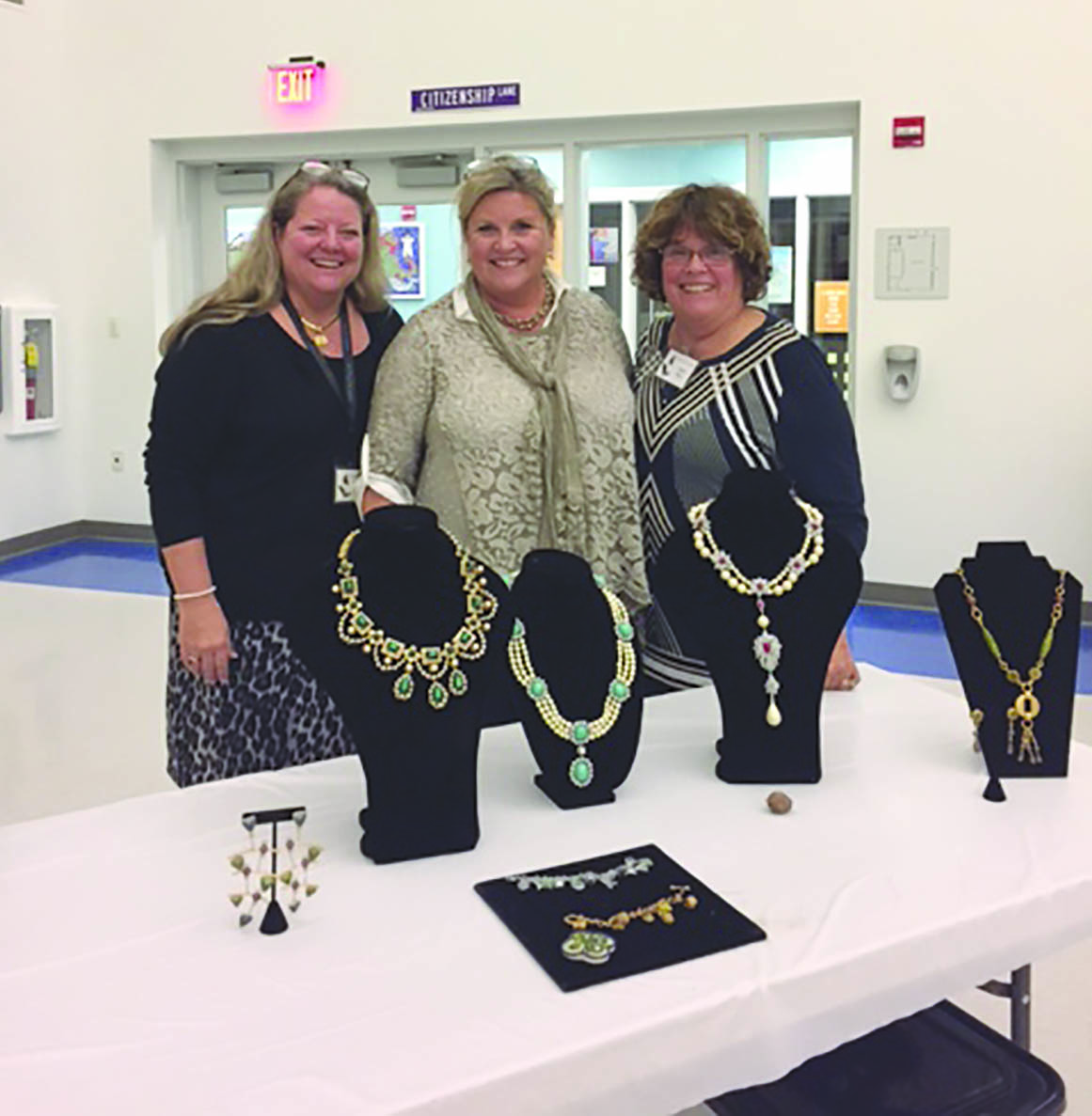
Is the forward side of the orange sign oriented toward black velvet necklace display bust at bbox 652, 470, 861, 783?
yes

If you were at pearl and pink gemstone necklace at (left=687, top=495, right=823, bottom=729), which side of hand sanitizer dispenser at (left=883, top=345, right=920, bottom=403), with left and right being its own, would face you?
front

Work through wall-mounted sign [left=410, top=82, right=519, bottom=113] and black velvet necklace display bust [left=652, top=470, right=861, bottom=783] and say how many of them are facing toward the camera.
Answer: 2

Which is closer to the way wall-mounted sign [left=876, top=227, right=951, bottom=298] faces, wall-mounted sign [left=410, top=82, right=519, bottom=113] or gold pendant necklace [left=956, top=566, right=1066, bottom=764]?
the gold pendant necklace

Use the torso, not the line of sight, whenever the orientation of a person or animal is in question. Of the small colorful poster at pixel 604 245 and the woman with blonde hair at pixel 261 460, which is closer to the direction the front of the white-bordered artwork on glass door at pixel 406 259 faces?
the woman with blonde hair

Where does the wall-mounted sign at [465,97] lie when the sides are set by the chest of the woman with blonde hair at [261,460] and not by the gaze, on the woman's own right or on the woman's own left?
on the woman's own left

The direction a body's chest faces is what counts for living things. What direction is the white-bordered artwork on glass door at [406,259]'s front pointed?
toward the camera

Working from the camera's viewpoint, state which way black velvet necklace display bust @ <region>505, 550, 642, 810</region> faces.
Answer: facing the viewer

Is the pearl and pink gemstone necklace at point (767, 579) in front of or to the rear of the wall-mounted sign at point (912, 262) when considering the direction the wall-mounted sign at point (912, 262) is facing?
in front

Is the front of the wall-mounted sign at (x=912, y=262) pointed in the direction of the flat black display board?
yes

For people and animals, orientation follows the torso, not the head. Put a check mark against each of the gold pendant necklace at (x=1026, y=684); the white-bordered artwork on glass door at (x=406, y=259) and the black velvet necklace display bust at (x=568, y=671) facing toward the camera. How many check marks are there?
3
